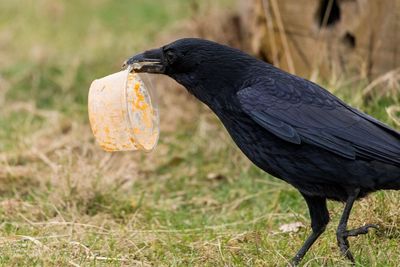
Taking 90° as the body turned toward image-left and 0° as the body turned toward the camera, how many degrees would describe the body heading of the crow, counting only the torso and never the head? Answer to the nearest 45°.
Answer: approximately 90°
